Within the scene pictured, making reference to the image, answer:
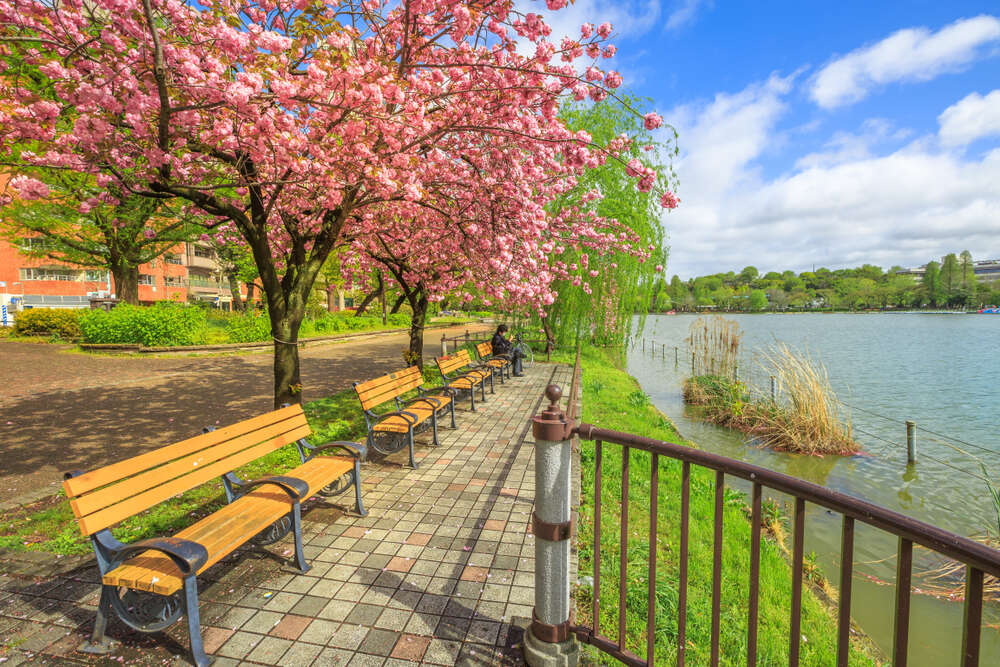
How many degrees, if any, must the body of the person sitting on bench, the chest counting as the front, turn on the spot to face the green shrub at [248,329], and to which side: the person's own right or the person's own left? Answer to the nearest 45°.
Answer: approximately 135° to the person's own left

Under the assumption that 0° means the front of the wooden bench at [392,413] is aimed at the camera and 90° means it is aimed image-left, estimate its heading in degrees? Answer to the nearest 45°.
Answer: approximately 315°

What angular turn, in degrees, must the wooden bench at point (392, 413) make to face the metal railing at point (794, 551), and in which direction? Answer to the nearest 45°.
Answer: approximately 45° to its right

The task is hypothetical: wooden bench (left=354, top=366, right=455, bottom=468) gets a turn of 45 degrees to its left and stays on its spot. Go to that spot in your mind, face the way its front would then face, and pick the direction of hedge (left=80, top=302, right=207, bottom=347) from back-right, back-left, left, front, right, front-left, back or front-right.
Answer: back-left

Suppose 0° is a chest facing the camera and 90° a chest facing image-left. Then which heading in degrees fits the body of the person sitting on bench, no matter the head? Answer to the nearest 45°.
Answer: approximately 270°

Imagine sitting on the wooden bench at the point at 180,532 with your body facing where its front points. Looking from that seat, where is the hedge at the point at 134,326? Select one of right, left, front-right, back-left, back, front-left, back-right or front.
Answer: back-left

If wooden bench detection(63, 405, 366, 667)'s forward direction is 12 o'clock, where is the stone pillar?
The stone pillar is roughly at 12 o'clock from the wooden bench.
